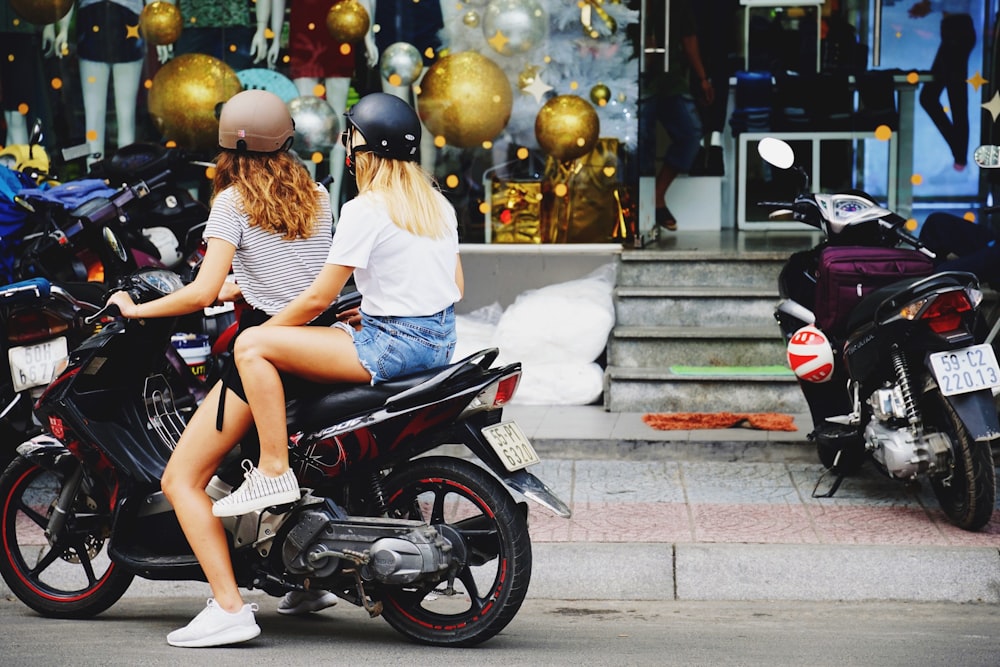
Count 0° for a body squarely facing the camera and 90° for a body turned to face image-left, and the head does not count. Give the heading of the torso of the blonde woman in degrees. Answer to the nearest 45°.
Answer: approximately 135°

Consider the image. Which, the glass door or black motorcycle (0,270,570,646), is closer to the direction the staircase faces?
the black motorcycle

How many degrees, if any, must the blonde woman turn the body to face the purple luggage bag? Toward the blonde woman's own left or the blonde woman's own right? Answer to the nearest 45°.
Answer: approximately 90° to the blonde woman's own right

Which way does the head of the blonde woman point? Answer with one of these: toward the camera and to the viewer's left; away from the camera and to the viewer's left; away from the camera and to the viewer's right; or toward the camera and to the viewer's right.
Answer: away from the camera and to the viewer's left

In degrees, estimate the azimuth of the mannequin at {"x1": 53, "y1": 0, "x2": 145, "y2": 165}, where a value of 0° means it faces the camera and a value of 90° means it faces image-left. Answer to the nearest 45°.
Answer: approximately 0°

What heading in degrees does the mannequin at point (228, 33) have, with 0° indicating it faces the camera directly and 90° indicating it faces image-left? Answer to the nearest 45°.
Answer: approximately 0°

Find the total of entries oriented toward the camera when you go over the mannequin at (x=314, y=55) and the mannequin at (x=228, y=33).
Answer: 2
